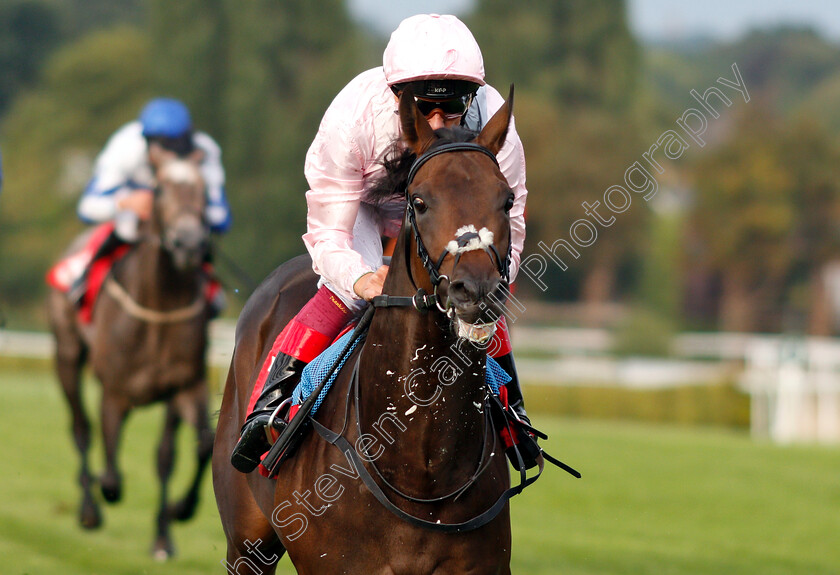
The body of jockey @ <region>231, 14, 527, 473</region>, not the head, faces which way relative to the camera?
toward the camera

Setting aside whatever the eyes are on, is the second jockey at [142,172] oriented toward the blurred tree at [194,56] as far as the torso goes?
no

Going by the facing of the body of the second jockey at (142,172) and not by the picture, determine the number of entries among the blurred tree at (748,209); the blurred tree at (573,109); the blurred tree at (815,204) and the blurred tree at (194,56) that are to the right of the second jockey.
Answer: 0

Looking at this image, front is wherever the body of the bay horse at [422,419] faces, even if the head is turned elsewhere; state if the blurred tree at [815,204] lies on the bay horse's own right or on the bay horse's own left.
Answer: on the bay horse's own left

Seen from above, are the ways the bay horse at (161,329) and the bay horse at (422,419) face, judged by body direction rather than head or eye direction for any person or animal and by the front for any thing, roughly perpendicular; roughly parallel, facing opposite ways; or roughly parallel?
roughly parallel

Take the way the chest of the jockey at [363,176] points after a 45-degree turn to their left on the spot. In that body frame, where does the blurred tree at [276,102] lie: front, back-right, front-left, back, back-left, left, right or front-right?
back-left

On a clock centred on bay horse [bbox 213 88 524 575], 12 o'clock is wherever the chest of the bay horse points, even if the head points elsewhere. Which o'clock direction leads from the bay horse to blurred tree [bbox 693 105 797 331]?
The blurred tree is roughly at 8 o'clock from the bay horse.

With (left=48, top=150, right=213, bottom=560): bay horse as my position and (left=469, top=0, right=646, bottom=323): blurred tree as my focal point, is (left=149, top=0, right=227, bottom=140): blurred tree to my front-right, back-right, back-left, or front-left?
front-left

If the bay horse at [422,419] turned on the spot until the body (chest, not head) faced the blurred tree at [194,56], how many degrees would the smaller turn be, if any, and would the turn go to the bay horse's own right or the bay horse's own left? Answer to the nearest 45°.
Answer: approximately 135° to the bay horse's own left

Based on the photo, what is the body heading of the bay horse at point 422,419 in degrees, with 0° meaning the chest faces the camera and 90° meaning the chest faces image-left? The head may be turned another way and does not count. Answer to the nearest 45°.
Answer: approximately 315°

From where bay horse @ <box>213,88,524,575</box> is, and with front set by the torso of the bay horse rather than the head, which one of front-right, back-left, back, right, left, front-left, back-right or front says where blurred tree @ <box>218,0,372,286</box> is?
back-left

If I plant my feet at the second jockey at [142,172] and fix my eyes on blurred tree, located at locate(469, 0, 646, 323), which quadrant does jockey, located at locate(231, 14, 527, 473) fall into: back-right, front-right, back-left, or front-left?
back-right

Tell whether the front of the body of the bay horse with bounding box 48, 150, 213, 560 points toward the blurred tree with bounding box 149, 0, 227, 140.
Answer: no

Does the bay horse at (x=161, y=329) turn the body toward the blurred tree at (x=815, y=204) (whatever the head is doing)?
no

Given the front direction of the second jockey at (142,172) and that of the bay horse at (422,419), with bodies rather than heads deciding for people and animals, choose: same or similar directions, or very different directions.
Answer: same or similar directions

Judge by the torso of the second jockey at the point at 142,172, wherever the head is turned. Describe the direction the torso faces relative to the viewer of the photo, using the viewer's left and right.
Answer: facing the viewer and to the right of the viewer

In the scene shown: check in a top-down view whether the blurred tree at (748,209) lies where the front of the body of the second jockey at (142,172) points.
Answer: no
